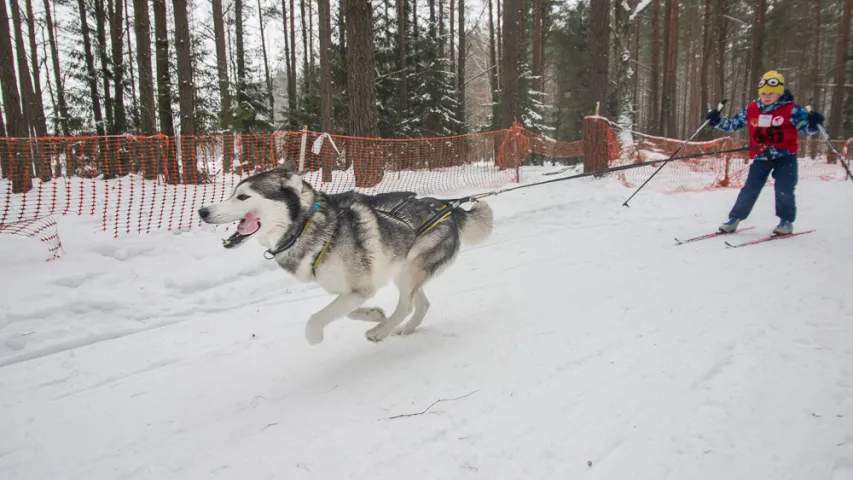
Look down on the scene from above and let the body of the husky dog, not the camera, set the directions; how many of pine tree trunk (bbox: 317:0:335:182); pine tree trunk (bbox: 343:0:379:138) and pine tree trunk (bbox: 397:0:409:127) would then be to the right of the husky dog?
3

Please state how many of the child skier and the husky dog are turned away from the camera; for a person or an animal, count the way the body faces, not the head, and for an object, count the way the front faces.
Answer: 0

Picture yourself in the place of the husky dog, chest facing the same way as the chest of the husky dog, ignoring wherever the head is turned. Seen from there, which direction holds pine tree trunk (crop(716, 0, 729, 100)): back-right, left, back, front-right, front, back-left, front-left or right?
back-right

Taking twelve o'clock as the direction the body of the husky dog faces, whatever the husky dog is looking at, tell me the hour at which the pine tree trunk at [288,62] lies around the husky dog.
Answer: The pine tree trunk is roughly at 3 o'clock from the husky dog.

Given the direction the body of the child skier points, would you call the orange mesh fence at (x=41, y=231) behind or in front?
in front

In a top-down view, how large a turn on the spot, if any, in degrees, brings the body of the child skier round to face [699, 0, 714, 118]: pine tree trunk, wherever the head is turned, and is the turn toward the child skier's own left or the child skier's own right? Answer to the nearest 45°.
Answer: approximately 135° to the child skier's own right

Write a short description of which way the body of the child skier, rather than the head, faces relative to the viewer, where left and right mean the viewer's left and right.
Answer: facing the viewer and to the left of the viewer

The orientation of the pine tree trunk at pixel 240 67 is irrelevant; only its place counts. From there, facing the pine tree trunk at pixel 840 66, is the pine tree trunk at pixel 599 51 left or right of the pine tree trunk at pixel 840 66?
right

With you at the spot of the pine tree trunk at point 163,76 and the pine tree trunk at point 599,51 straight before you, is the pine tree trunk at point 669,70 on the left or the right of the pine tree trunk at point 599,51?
left

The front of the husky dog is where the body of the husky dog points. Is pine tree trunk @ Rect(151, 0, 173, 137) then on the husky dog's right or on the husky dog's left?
on the husky dog's right

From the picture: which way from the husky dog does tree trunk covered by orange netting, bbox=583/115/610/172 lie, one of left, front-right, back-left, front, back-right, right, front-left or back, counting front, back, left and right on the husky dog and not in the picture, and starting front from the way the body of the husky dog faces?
back-right

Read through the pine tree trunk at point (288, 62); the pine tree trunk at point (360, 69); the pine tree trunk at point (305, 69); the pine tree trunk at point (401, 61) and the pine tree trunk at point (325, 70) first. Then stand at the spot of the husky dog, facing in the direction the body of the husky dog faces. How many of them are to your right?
5

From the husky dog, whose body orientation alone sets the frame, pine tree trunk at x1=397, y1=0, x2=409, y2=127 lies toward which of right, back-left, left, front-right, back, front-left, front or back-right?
right

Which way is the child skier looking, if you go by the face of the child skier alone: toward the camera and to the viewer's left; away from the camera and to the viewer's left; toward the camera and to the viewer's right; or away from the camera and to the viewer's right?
toward the camera and to the viewer's left

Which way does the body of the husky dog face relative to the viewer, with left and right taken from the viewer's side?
facing to the left of the viewer
